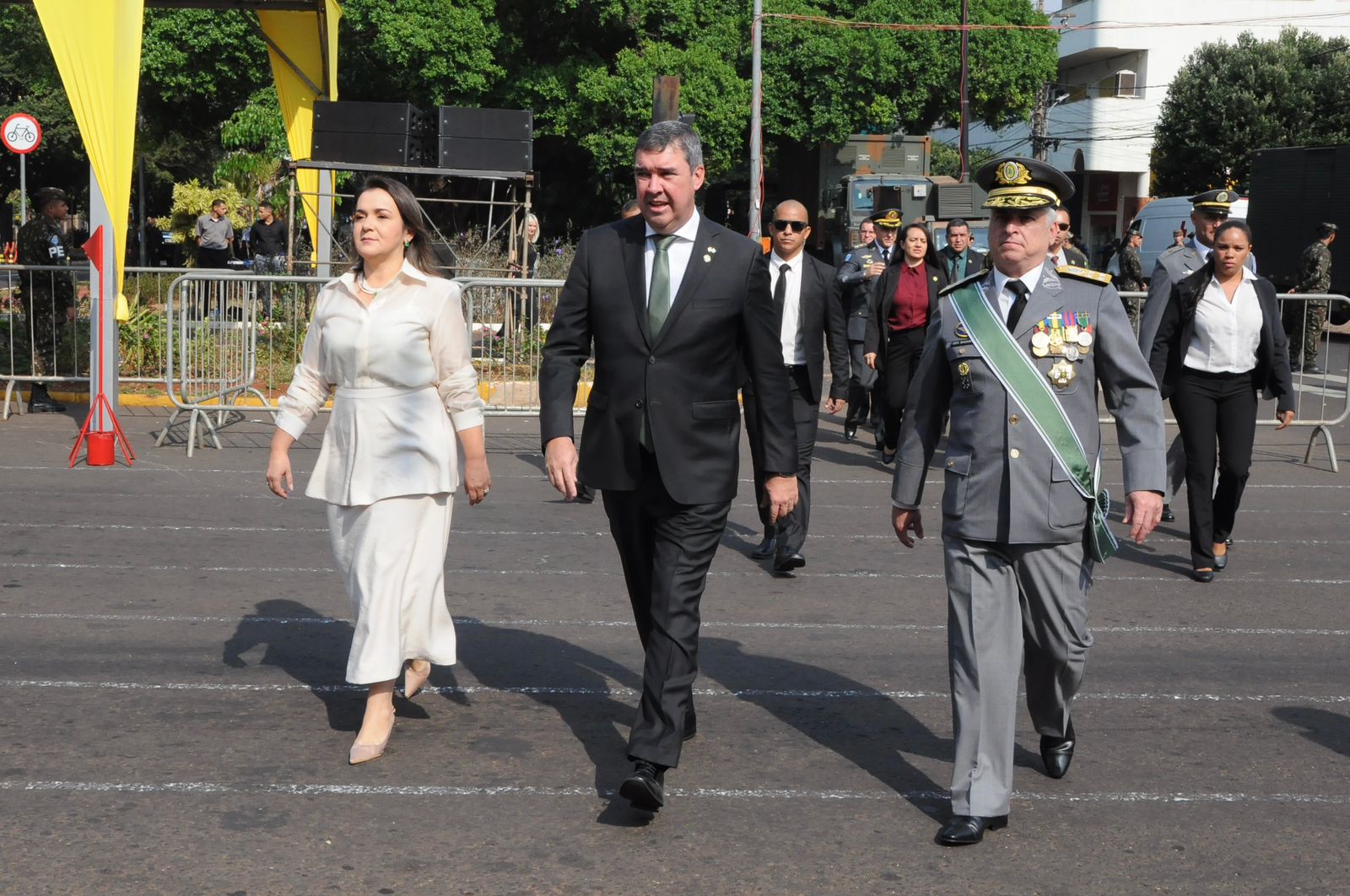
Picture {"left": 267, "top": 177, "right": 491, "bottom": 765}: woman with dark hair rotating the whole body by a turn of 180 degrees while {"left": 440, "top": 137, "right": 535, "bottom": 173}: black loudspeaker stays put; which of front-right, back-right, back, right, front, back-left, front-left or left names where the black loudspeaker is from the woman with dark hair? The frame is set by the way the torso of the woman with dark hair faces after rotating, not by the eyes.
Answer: front-left

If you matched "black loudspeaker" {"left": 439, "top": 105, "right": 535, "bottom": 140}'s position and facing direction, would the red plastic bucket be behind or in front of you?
in front

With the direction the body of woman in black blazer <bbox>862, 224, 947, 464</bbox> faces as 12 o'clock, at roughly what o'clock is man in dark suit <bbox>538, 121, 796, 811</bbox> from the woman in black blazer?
The man in dark suit is roughly at 12 o'clock from the woman in black blazer.

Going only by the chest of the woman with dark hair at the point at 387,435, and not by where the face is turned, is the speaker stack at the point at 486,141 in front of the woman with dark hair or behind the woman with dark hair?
behind

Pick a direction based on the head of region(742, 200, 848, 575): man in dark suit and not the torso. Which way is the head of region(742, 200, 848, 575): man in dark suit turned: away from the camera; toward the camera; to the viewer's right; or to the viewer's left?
toward the camera

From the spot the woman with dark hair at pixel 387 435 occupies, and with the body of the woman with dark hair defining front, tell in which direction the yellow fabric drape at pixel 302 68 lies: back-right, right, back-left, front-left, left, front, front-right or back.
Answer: back-right

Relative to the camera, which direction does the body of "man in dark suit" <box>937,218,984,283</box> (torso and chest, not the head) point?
toward the camera

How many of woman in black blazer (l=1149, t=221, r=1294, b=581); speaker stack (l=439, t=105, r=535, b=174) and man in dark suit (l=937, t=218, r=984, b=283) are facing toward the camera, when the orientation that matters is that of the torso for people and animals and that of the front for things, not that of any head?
3

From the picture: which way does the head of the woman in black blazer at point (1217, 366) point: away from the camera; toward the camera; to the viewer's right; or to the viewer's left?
toward the camera

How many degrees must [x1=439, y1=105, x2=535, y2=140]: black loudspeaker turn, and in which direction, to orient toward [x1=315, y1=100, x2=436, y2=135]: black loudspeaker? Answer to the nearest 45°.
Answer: approximately 90° to its right

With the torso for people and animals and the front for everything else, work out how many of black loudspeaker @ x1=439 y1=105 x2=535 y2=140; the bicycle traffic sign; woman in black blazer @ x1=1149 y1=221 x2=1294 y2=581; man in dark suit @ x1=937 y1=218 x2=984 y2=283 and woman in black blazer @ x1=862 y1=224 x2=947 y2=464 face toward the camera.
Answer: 5

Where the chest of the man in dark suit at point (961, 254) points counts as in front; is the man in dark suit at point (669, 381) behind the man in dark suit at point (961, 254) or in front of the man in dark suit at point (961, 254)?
in front

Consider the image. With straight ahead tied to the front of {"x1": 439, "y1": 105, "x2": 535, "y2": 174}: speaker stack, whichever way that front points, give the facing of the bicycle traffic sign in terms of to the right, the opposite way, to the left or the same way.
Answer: the same way

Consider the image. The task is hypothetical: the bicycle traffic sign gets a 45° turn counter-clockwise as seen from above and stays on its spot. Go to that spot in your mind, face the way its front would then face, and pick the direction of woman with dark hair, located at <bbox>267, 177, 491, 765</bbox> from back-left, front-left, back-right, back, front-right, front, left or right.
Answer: front-right

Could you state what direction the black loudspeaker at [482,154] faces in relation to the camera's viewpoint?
facing the viewer

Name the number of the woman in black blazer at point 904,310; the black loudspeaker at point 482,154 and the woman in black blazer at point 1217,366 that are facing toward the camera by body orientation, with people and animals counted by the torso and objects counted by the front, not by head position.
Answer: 3

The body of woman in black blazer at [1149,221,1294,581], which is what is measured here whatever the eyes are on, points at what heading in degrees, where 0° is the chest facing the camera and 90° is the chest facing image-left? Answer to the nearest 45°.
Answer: approximately 0°

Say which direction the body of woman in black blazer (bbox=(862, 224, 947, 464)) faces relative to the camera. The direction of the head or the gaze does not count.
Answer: toward the camera

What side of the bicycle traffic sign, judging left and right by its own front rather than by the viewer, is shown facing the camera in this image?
front

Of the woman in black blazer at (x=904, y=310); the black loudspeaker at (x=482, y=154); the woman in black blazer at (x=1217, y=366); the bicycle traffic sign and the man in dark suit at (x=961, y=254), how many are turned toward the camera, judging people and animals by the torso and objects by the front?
5

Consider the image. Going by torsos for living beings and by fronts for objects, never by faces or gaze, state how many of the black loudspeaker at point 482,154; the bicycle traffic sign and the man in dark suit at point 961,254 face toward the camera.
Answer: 3
